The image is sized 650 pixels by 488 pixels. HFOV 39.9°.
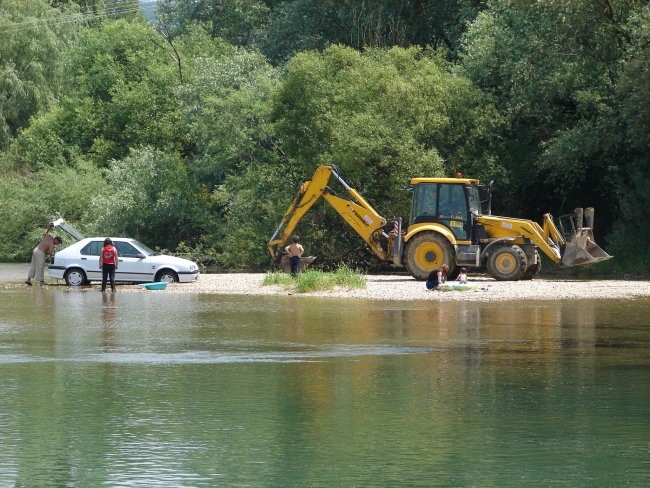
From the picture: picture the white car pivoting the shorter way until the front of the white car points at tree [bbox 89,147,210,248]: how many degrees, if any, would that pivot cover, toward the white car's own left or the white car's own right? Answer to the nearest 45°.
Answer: approximately 90° to the white car's own left

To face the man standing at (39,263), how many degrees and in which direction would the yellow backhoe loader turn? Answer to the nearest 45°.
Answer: approximately 180°

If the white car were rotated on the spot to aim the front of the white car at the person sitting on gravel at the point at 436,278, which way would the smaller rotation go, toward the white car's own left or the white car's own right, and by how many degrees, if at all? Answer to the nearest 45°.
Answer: approximately 45° to the white car's own right

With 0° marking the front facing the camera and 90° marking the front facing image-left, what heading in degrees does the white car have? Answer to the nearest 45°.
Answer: approximately 270°

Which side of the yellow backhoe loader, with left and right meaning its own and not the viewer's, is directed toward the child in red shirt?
back

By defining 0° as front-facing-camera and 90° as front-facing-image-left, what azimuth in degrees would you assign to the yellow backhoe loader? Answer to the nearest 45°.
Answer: approximately 270°

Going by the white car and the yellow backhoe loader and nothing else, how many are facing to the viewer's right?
2

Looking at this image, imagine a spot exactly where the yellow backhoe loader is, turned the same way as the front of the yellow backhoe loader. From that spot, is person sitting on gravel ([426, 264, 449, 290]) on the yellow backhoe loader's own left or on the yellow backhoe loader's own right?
on the yellow backhoe loader's own right
